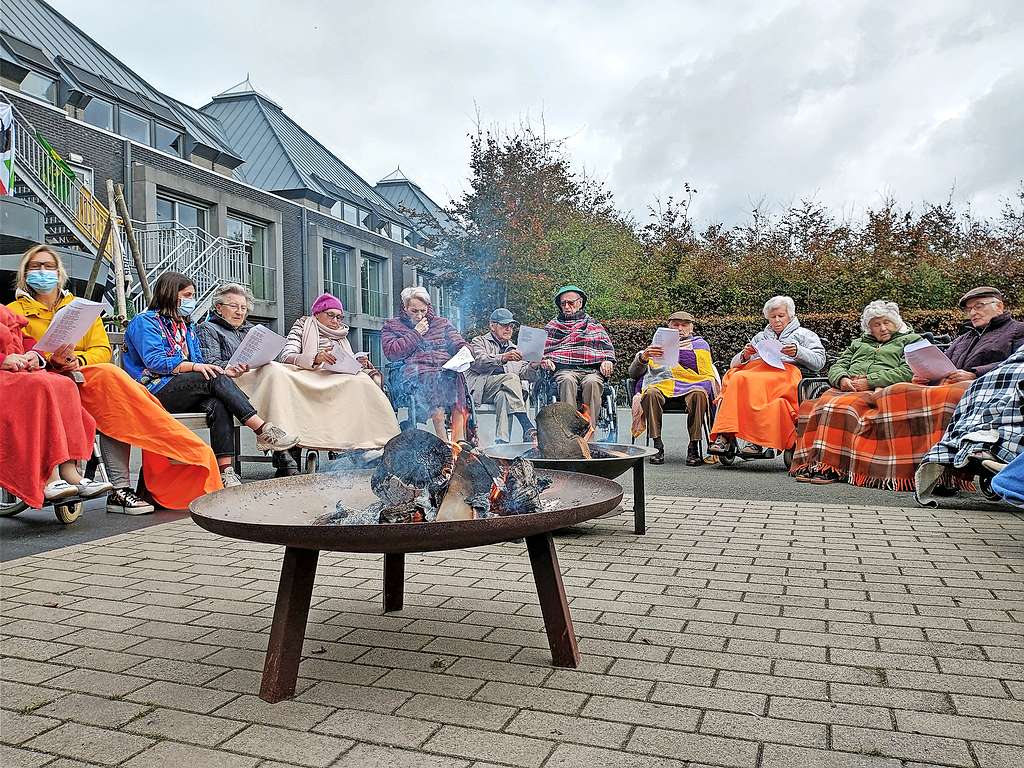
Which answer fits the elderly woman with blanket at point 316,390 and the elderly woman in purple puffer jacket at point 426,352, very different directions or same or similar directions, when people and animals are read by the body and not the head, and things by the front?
same or similar directions

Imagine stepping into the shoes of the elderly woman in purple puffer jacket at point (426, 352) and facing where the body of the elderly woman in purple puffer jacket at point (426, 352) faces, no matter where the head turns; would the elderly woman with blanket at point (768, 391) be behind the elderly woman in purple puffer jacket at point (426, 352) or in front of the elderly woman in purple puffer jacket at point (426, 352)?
in front

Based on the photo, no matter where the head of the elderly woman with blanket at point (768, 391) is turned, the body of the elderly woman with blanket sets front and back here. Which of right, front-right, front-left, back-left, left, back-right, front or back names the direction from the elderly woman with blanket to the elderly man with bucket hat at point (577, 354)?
front-right

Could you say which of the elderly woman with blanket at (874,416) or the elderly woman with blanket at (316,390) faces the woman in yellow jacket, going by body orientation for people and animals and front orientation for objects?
the elderly woman with blanket at (874,416)

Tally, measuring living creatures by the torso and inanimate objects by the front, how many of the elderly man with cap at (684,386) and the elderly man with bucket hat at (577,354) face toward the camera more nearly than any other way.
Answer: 2

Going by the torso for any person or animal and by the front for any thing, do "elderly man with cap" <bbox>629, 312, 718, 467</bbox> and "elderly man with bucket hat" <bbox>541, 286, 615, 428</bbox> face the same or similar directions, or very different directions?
same or similar directions

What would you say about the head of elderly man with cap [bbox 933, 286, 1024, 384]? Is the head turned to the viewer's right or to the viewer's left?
to the viewer's left

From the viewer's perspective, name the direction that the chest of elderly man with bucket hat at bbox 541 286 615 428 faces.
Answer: toward the camera

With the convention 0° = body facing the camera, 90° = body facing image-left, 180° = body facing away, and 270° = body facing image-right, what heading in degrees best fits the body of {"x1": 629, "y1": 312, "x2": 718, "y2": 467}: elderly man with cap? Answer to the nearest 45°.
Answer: approximately 0°

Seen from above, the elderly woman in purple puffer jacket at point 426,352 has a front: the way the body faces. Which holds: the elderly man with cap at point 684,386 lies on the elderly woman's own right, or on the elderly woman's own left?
on the elderly woman's own left

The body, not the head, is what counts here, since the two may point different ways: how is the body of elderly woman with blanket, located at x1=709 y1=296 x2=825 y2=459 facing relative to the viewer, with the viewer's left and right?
facing the viewer and to the left of the viewer

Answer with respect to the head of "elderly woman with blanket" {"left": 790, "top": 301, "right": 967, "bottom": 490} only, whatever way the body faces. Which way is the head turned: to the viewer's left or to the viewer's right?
to the viewer's left

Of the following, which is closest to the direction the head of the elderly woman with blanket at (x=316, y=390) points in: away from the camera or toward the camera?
toward the camera

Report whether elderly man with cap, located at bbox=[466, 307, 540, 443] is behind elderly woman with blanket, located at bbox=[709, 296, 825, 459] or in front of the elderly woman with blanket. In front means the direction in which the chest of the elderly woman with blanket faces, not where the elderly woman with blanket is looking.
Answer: in front

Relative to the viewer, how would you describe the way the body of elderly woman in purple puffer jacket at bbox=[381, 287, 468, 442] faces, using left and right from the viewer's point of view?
facing the viewer and to the right of the viewer

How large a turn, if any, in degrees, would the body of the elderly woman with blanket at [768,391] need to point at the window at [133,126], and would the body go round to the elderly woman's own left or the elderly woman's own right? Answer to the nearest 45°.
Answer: approximately 90° to the elderly woman's own right

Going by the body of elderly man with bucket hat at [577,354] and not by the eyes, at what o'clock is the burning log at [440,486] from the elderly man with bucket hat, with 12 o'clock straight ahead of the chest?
The burning log is roughly at 12 o'clock from the elderly man with bucket hat.
